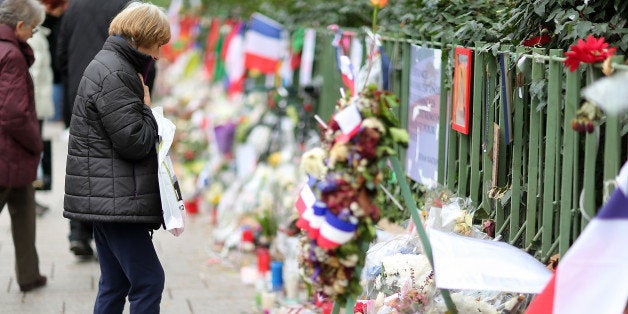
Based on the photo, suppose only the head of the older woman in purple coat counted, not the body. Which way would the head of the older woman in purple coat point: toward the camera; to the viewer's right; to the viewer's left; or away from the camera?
to the viewer's right

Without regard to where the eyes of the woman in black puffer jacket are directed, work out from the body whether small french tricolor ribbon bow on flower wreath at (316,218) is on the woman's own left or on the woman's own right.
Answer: on the woman's own right

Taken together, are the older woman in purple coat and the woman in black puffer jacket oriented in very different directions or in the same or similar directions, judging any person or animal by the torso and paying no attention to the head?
same or similar directions

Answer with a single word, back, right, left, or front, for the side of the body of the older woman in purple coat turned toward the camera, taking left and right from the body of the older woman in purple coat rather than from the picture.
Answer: right

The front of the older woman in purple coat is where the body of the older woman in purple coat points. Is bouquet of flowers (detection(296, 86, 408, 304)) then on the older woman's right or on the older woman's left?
on the older woman's right

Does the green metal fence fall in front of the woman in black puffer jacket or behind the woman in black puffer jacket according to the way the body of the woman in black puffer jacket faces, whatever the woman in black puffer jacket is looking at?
in front

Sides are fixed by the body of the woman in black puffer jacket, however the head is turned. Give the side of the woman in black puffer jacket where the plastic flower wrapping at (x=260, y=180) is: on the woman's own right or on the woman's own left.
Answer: on the woman's own left

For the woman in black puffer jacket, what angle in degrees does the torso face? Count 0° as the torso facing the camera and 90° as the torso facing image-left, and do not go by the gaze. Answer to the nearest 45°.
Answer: approximately 270°

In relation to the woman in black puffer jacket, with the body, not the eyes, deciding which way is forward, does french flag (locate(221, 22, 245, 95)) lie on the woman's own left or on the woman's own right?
on the woman's own left

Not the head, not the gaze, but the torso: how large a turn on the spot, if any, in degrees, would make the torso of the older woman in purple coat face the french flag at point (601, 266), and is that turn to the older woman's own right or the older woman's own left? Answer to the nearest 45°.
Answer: approximately 45° to the older woman's own right
